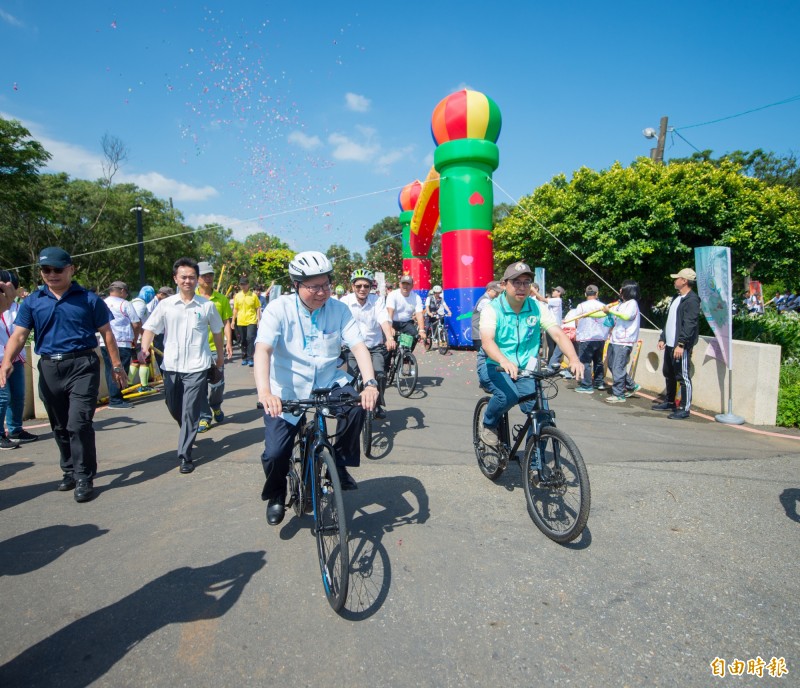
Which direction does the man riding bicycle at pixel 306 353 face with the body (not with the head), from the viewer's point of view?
toward the camera

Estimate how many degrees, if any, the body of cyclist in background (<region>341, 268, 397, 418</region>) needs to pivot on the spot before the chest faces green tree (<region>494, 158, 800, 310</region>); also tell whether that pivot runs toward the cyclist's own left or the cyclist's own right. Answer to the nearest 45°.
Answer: approximately 135° to the cyclist's own left

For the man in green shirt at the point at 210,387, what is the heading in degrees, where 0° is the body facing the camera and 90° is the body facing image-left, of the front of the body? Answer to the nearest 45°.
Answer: approximately 0°

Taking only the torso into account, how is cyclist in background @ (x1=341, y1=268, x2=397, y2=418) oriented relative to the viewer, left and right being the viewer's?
facing the viewer

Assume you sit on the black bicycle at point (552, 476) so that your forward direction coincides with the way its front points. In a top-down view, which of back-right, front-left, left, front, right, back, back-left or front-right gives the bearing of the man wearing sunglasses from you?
back-right

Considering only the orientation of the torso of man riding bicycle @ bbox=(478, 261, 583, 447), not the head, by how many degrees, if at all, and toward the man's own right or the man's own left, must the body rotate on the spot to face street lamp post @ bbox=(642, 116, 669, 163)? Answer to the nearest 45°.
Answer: approximately 135° to the man's own left

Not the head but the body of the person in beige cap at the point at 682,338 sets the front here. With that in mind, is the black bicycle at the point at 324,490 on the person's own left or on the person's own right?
on the person's own left

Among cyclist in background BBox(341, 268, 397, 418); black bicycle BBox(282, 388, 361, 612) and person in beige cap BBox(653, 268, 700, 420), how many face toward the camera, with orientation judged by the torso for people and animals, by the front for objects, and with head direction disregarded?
2

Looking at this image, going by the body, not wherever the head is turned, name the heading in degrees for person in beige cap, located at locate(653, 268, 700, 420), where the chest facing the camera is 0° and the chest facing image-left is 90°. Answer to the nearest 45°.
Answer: approximately 90°

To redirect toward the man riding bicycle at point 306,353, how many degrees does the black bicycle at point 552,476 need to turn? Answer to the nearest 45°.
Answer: approximately 135° to its right

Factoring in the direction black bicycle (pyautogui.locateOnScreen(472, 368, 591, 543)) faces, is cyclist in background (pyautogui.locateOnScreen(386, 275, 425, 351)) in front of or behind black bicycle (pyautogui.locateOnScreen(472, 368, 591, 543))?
behind

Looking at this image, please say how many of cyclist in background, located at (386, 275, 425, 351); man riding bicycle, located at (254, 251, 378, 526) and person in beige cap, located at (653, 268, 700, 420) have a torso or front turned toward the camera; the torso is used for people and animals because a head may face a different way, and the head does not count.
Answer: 2
